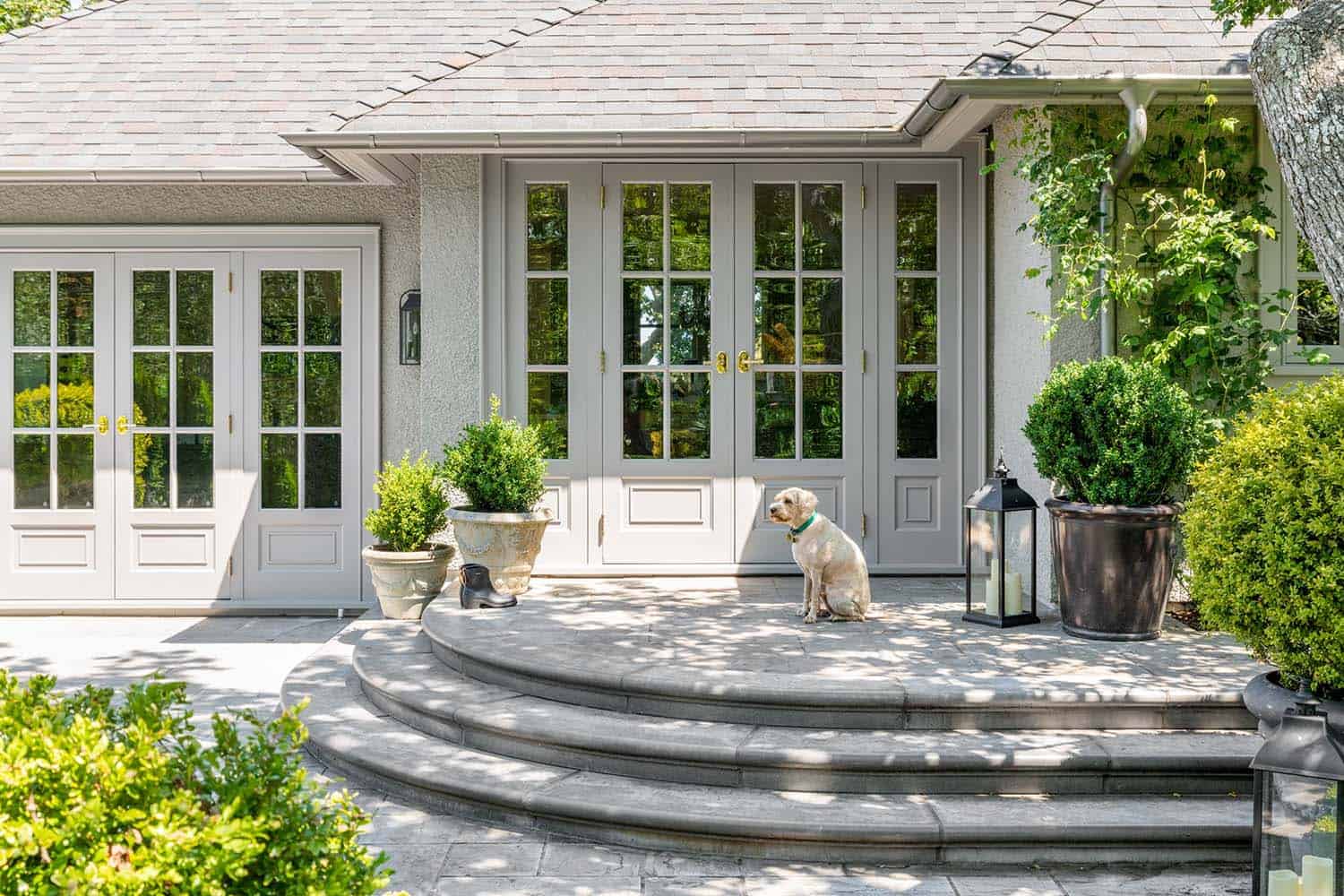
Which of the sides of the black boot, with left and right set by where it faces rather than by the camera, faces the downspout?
front

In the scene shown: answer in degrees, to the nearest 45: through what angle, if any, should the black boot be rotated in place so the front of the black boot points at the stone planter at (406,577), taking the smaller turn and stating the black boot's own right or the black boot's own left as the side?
approximately 135° to the black boot's own left

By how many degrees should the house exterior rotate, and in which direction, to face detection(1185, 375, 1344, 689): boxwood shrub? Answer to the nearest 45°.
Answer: approximately 45° to its left

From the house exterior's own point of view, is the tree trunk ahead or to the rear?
ahead

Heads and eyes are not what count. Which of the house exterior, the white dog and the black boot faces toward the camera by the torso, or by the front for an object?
the house exterior

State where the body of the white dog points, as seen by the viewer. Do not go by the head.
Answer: to the viewer's left

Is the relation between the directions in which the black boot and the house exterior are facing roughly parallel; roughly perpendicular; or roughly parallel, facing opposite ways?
roughly perpendicular

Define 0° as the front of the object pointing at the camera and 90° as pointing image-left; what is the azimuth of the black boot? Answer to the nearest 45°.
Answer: approximately 270°

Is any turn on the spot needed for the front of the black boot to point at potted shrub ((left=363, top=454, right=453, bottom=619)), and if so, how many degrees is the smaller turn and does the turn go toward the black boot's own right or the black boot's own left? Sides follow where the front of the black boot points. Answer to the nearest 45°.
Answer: approximately 135° to the black boot's own left

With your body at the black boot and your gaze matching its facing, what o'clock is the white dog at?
The white dog is roughly at 1 o'clock from the black boot.
